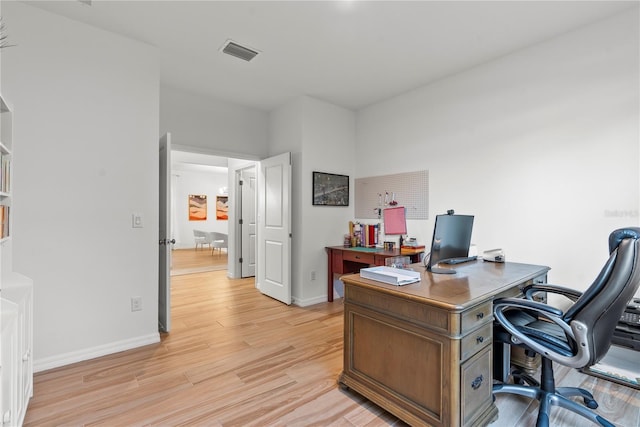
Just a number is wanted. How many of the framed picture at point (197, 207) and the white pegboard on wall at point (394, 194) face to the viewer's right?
0

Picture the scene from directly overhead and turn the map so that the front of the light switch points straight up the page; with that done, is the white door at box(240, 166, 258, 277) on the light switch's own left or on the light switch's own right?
on the light switch's own left

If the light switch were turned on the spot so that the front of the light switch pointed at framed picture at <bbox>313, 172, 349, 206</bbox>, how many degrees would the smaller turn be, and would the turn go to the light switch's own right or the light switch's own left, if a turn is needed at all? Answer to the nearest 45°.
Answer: approximately 45° to the light switch's own left

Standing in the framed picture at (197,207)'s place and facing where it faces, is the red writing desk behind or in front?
in front

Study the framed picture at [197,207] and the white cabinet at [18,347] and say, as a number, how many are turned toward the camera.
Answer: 1

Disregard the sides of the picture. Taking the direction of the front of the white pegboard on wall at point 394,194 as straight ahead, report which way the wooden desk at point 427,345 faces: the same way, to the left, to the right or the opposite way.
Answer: to the left

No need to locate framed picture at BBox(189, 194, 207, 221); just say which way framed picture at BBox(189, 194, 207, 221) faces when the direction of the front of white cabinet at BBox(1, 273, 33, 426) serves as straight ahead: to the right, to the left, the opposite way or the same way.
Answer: to the right

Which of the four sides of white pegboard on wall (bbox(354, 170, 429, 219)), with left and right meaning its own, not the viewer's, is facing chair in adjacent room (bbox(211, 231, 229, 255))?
right

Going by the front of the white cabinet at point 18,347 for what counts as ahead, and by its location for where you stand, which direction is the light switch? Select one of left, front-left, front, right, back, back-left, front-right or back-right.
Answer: front-left

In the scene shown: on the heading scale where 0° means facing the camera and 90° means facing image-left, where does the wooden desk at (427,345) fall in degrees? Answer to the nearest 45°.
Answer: approximately 315°

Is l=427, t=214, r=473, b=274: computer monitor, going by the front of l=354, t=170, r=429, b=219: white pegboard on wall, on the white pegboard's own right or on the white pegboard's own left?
on the white pegboard's own left

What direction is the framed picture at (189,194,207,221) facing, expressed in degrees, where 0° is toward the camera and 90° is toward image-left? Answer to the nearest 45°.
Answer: approximately 0°
